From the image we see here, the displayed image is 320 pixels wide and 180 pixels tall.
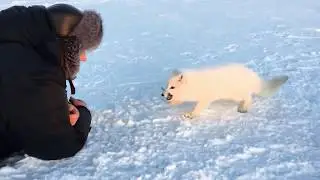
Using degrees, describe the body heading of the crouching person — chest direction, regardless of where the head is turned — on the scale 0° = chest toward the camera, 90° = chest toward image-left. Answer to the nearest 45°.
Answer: approximately 270°

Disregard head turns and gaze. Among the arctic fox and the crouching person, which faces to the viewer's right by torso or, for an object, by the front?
the crouching person

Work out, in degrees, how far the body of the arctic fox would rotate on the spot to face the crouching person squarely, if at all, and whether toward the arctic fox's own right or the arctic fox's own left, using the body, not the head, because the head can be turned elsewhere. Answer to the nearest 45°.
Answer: approximately 45° to the arctic fox's own left

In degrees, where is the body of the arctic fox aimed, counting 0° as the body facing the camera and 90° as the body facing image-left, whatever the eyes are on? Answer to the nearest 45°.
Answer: approximately 90°

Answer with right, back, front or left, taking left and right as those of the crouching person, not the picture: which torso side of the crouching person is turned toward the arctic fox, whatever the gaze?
front

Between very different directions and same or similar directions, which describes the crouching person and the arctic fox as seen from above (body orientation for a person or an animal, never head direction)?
very different directions

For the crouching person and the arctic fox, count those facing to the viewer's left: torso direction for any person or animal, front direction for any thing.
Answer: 1
